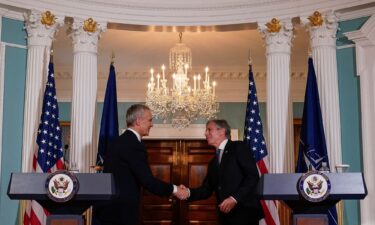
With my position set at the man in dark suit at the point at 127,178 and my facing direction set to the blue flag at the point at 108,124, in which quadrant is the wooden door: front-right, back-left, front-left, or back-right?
front-right

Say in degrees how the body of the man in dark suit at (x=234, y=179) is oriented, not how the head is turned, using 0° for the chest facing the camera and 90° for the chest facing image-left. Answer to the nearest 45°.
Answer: approximately 45°

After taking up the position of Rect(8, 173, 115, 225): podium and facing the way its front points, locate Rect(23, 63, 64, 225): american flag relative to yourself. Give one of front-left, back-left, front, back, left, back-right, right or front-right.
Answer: back

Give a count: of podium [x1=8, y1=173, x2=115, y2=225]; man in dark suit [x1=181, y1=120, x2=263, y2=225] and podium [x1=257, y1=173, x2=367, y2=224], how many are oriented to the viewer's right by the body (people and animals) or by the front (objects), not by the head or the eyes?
0

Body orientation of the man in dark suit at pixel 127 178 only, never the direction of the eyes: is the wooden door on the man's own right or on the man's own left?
on the man's own left

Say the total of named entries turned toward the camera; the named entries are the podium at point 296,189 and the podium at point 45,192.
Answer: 2

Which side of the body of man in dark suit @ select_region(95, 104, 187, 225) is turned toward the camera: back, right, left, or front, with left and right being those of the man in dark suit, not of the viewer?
right

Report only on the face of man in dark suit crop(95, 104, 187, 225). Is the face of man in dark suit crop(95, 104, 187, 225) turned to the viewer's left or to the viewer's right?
to the viewer's right

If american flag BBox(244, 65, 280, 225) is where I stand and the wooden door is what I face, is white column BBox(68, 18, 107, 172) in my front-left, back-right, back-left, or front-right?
front-left

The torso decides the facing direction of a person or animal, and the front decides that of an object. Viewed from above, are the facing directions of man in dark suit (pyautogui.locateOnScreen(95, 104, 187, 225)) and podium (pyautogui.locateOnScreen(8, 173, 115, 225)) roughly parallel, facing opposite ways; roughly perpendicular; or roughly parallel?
roughly perpendicular

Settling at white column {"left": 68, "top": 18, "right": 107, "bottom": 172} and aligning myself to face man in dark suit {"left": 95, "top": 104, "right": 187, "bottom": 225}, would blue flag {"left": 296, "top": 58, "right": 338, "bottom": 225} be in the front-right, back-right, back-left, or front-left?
front-left

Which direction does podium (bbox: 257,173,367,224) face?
toward the camera

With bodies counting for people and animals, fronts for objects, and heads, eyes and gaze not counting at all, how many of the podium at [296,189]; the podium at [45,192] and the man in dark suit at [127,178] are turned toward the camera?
2
